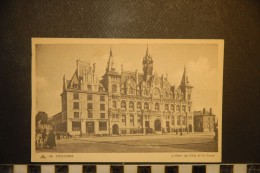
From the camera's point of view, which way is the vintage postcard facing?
toward the camera
